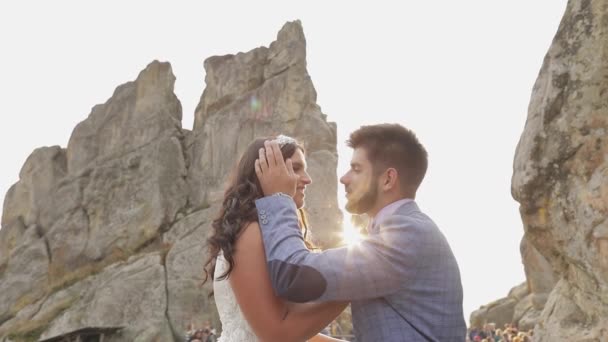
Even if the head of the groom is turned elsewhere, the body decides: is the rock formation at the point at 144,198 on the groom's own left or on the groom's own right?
on the groom's own right

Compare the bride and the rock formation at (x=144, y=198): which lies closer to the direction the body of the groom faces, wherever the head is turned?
the bride

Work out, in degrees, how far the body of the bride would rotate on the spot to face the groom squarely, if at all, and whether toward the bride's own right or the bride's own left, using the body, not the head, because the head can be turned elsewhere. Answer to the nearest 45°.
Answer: approximately 45° to the bride's own right

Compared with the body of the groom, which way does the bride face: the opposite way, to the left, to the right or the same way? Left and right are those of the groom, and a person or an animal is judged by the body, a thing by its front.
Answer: the opposite way

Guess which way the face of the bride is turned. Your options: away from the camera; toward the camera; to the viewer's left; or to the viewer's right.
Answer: to the viewer's right

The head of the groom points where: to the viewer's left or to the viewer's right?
to the viewer's left

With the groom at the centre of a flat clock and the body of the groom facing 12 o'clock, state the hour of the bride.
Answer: The bride is roughly at 1 o'clock from the groom.

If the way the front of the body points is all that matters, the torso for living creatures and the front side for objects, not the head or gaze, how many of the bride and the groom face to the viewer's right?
1

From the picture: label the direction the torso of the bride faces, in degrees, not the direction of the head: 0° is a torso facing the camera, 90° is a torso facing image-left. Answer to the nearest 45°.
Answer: approximately 270°

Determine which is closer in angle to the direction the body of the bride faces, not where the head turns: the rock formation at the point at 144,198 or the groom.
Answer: the groom

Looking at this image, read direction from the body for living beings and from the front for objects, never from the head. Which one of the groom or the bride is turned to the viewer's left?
the groom

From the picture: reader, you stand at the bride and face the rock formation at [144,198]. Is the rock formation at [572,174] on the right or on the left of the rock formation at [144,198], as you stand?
right

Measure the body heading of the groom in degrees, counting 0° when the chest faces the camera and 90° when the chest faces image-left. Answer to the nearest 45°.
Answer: approximately 90°
